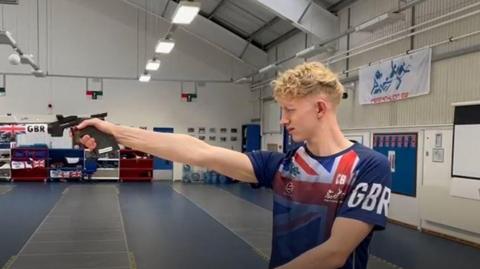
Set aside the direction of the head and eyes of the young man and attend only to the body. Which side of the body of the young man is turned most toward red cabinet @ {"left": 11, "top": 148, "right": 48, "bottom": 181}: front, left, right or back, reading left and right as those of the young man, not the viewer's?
right

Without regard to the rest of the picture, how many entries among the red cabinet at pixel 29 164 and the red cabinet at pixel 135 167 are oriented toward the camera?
2

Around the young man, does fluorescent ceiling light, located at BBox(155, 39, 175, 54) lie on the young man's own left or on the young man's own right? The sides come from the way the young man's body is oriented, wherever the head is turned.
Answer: on the young man's own right

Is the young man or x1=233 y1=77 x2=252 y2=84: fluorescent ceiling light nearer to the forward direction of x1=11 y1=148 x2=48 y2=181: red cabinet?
the young man

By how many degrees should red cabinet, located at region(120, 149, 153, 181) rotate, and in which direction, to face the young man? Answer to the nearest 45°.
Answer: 0° — it already faces them

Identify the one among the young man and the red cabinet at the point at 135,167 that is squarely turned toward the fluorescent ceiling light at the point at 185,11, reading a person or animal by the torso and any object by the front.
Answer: the red cabinet
